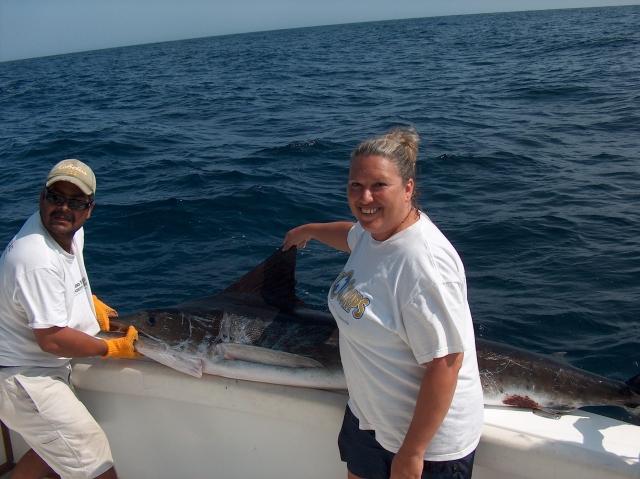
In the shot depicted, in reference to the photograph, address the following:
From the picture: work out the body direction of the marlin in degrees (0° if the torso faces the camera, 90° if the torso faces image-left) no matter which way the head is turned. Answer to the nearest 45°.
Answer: approximately 90°

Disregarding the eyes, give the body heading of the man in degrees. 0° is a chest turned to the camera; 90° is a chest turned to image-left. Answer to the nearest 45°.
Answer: approximately 270°
